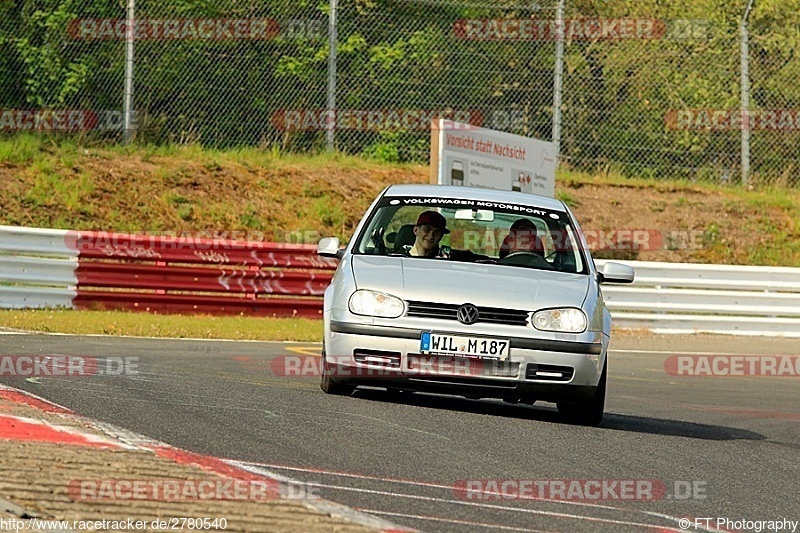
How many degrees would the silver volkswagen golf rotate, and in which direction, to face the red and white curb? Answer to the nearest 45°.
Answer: approximately 45° to its right

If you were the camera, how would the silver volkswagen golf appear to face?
facing the viewer

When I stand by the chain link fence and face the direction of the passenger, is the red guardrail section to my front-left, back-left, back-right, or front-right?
front-right

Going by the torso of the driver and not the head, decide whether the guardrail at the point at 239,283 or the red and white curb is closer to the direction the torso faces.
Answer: the red and white curb

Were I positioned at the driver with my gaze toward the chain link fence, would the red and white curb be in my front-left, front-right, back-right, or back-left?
back-left

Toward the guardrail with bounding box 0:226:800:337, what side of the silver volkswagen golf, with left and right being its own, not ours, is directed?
back

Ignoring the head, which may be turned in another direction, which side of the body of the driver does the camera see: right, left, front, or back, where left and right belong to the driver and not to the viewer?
front

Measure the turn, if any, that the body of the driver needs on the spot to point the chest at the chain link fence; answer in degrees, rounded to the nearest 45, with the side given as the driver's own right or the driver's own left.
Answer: approximately 180°

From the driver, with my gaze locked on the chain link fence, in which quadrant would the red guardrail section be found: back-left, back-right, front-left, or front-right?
front-left

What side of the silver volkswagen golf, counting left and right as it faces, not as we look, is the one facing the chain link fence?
back
